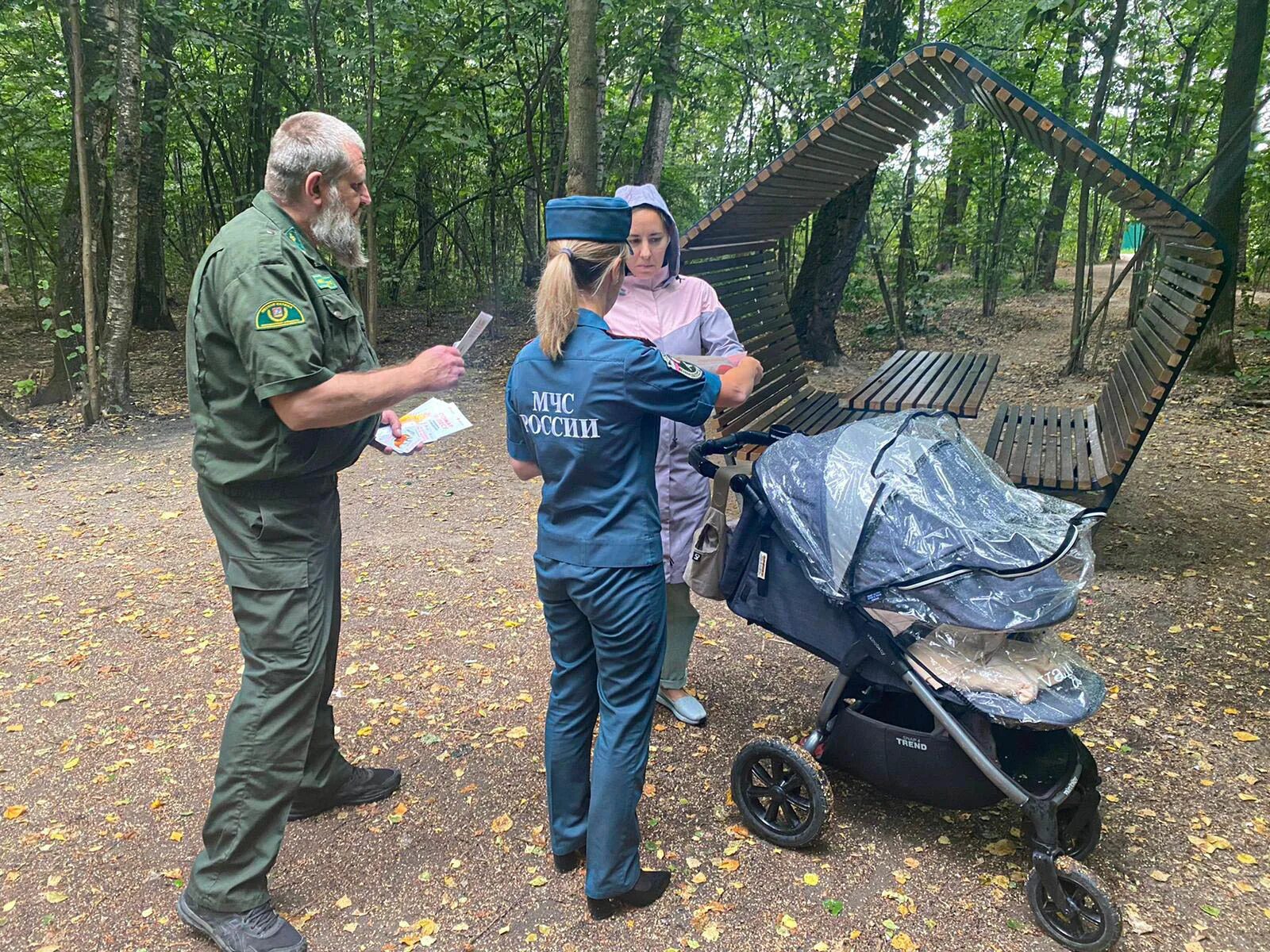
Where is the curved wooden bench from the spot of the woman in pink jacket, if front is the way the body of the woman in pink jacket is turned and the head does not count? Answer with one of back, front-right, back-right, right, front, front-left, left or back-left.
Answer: back-left

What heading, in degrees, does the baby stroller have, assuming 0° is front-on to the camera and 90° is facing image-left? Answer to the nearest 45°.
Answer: approximately 315°

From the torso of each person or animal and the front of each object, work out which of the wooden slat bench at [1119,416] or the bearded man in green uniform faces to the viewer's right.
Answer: the bearded man in green uniform

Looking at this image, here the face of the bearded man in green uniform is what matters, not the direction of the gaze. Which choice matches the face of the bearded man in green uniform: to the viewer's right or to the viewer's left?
to the viewer's right

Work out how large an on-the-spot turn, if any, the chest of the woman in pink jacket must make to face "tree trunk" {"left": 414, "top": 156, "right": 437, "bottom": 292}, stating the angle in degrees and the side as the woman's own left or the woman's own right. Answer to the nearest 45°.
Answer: approximately 180°

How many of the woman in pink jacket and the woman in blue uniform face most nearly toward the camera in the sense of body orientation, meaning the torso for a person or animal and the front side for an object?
1

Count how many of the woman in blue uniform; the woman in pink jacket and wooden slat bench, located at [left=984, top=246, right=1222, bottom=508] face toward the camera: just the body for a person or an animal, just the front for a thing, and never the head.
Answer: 1

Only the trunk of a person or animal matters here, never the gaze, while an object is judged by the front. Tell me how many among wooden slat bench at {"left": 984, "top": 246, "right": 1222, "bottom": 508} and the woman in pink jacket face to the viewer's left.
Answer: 1

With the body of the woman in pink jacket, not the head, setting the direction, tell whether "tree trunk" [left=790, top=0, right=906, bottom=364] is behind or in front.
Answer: behind

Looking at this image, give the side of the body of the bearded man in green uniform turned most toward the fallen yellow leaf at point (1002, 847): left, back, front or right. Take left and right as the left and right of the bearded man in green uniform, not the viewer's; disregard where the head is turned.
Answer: front

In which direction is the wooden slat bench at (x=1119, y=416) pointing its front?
to the viewer's left

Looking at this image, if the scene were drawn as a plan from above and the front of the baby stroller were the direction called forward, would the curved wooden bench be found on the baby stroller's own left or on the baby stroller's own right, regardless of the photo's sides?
on the baby stroller's own left

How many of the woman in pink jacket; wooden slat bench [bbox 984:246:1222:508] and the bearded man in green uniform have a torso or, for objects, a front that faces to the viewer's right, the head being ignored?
1

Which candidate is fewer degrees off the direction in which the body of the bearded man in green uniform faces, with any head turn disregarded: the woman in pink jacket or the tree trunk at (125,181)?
the woman in pink jacket

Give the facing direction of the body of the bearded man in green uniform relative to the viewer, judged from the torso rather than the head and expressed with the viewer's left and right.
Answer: facing to the right of the viewer
